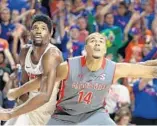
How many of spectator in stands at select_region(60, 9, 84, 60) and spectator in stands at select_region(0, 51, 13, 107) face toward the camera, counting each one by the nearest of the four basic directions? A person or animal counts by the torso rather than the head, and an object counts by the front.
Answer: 2

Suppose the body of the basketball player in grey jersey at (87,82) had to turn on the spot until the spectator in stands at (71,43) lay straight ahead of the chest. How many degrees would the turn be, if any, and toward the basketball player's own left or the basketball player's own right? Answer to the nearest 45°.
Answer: approximately 180°

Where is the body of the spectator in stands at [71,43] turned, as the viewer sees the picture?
toward the camera

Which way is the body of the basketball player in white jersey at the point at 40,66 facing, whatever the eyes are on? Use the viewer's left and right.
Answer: facing the viewer and to the left of the viewer

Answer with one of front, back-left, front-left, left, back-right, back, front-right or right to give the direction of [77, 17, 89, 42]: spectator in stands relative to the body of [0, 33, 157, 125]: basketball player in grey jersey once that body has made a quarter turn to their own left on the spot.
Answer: left

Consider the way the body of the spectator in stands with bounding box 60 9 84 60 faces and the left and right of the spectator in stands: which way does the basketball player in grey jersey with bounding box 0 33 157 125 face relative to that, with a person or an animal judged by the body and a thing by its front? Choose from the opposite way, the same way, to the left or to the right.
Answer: the same way

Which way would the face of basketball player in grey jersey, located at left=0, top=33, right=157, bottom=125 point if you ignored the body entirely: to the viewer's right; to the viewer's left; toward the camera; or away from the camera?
toward the camera

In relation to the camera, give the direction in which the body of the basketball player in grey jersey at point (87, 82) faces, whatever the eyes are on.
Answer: toward the camera

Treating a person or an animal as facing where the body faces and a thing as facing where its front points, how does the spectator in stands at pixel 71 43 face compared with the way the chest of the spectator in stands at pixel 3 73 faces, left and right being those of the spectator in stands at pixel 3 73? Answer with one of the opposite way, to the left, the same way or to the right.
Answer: the same way
